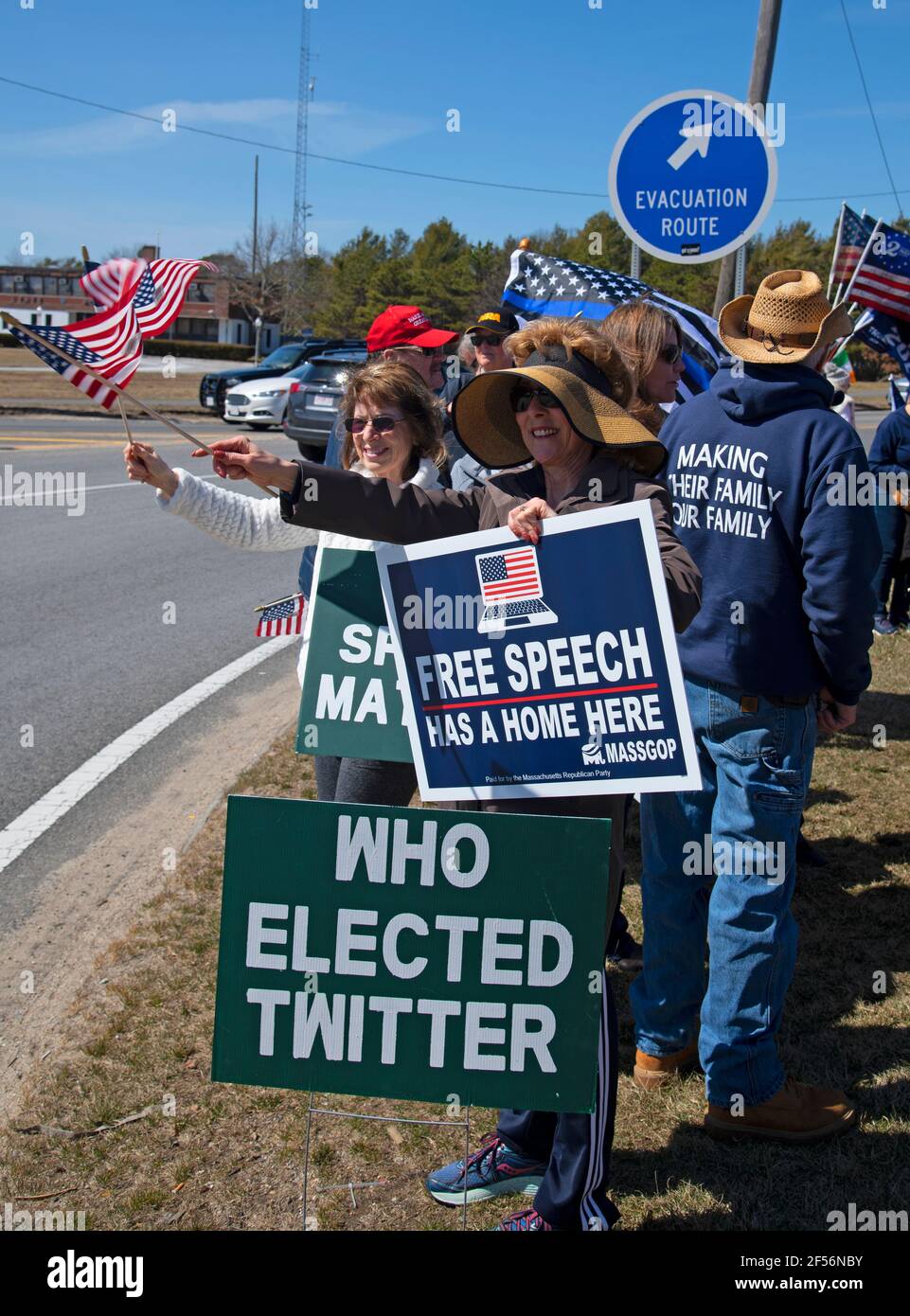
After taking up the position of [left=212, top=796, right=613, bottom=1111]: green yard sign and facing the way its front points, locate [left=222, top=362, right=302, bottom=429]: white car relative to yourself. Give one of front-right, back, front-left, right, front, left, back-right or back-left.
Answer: back

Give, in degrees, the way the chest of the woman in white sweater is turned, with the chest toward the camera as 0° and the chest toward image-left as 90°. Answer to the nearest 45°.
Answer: approximately 45°

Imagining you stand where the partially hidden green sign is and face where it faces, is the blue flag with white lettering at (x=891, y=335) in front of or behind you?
behind

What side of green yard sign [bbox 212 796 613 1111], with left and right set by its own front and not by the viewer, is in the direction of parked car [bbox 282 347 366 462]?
back

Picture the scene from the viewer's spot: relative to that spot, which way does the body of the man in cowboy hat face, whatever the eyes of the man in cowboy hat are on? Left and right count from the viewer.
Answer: facing away from the viewer and to the right of the viewer

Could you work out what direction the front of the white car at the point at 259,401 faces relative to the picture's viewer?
facing the viewer and to the left of the viewer

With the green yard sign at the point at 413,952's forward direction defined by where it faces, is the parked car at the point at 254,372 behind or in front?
behind

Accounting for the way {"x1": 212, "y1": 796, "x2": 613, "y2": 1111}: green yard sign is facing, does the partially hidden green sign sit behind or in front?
behind

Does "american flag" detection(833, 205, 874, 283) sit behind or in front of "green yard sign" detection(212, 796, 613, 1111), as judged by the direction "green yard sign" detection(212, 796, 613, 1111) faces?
behind
